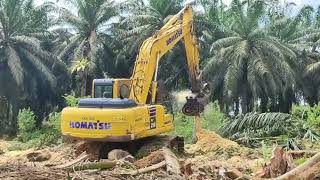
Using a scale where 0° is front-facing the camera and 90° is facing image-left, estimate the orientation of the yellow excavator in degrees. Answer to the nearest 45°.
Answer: approximately 225°

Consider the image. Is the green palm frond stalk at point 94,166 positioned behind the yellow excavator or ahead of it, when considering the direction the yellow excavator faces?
behind

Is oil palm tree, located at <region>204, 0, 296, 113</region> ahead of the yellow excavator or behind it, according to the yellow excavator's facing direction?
ahead

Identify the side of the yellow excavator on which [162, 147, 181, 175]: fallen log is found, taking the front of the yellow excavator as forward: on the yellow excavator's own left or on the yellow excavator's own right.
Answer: on the yellow excavator's own right

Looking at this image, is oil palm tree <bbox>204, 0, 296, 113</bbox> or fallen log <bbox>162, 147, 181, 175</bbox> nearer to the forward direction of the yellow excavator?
the oil palm tree

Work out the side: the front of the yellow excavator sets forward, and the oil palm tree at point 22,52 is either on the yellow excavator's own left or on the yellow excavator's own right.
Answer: on the yellow excavator's own left

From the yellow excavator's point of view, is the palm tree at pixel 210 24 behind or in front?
in front

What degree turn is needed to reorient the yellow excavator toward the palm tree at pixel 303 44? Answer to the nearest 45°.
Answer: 0° — it already faces it

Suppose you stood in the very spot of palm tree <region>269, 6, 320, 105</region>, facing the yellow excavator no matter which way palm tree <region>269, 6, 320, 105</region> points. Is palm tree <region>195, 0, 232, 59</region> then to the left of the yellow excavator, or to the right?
right
